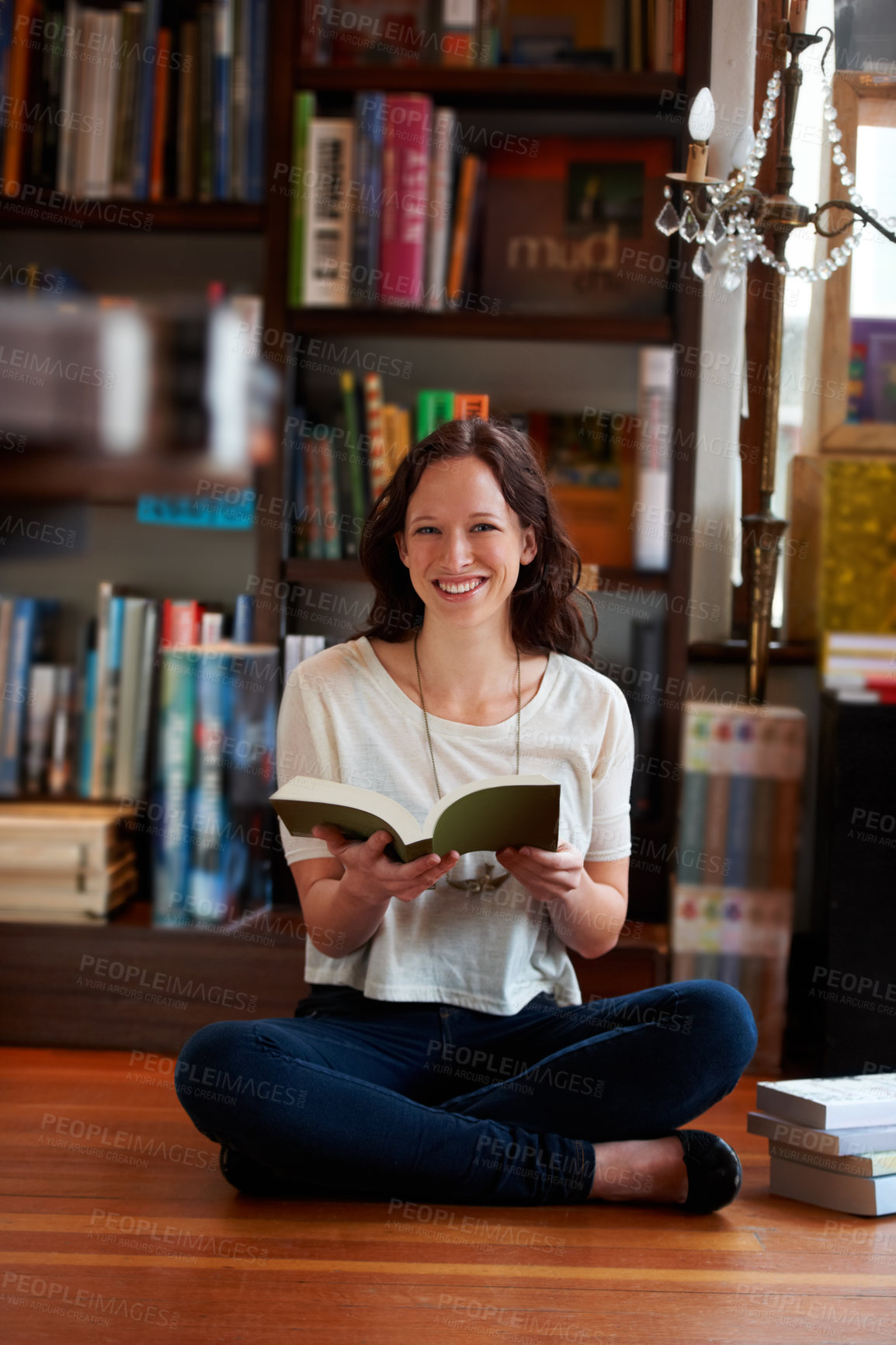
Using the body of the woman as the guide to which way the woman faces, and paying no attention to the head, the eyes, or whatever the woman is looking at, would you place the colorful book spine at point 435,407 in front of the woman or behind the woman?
behind

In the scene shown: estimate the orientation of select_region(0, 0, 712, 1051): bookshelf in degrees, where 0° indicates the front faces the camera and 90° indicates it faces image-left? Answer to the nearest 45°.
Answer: approximately 0°

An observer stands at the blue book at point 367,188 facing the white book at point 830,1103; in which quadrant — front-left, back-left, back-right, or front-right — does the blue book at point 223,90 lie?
back-right
